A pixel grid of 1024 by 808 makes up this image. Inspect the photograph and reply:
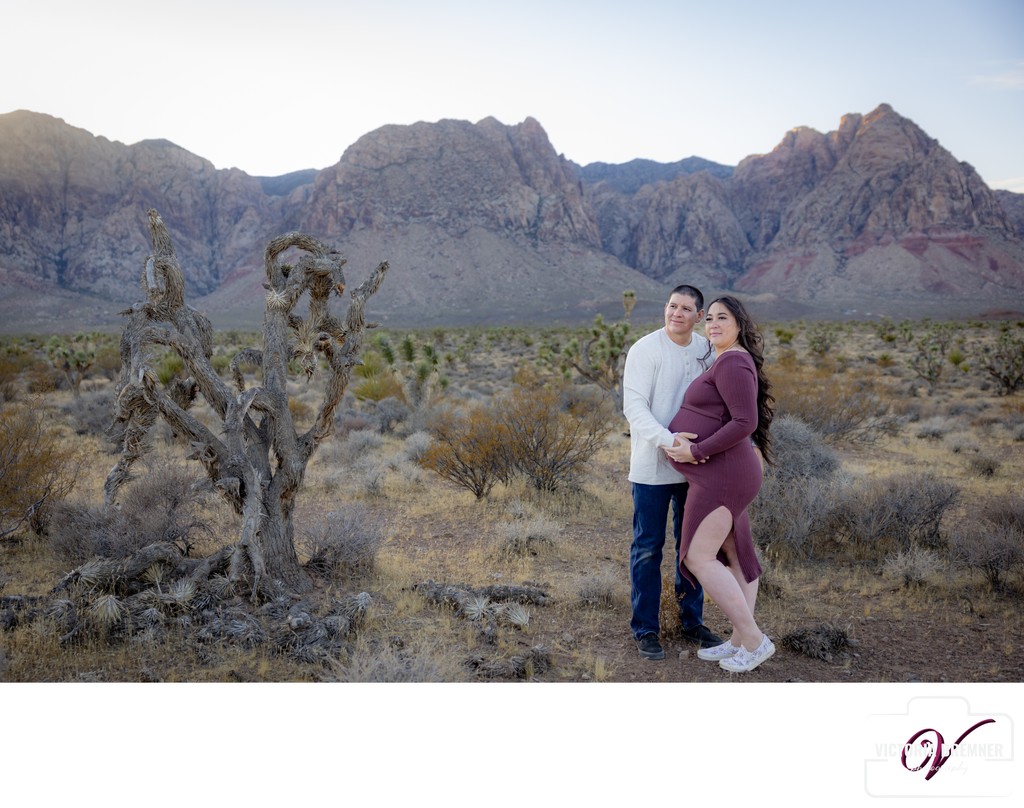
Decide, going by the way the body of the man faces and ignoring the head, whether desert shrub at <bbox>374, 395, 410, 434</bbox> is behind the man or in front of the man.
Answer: behind

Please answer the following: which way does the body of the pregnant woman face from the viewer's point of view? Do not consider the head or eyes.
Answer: to the viewer's left

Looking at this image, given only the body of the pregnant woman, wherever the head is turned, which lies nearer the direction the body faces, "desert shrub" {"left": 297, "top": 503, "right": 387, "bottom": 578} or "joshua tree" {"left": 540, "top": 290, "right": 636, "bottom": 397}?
the desert shrub

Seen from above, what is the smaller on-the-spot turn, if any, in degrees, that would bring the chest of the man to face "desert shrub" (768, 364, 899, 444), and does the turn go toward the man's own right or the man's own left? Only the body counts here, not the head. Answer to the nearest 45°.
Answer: approximately 135° to the man's own left

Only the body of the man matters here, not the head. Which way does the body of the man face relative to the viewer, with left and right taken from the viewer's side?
facing the viewer and to the right of the viewer

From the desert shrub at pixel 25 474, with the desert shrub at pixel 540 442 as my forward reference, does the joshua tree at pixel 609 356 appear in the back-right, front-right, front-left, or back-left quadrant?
front-left

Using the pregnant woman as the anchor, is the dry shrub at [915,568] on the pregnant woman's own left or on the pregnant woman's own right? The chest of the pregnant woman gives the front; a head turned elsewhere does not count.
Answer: on the pregnant woman's own right

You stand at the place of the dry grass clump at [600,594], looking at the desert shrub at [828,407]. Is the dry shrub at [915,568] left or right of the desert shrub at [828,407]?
right

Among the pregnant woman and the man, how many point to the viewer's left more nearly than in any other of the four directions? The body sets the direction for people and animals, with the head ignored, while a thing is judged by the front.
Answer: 1
